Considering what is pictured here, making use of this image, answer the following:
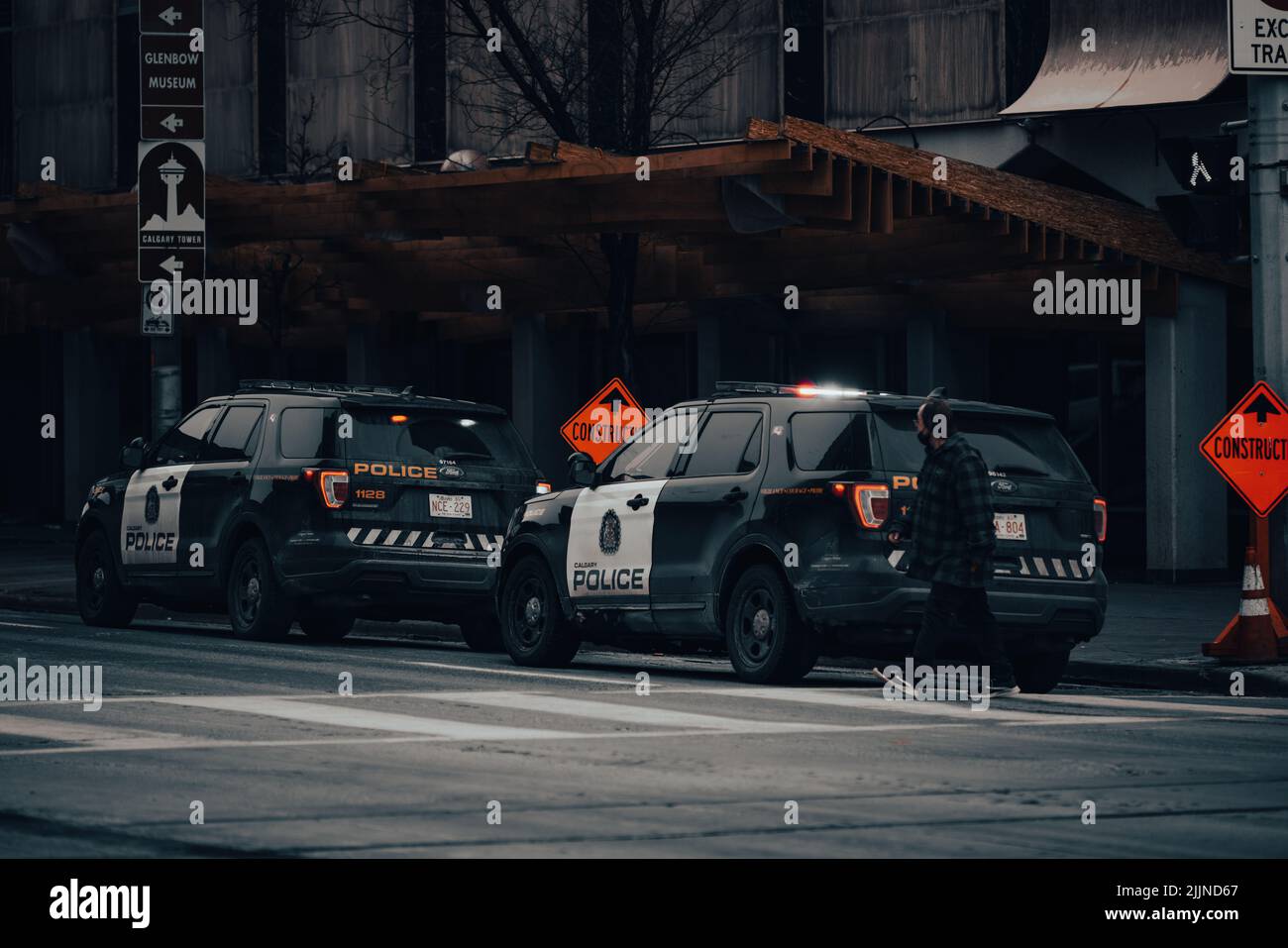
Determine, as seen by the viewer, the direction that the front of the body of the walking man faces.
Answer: to the viewer's left

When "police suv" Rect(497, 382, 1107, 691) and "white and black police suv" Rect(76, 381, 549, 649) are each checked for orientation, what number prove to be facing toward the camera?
0

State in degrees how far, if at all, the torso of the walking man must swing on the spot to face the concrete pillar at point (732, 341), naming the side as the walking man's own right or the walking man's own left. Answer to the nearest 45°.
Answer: approximately 90° to the walking man's own right

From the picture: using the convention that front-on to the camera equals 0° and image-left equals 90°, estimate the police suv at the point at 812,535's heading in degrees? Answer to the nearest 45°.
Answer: approximately 135°

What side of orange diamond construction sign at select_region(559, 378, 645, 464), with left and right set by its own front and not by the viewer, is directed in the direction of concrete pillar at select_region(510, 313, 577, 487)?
back

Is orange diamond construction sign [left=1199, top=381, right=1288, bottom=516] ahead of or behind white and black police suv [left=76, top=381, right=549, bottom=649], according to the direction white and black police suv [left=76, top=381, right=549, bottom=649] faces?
behind

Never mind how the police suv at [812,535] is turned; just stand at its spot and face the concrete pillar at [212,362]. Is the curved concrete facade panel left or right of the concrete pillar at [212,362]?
right

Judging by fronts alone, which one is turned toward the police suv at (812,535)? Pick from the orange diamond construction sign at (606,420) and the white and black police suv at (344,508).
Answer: the orange diamond construction sign

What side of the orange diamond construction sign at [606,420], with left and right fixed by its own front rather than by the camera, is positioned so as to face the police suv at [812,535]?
front

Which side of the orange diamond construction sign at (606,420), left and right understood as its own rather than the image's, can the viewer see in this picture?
front

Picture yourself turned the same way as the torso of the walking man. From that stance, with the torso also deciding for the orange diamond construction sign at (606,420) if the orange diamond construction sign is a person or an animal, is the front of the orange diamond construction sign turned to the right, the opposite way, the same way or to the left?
to the left

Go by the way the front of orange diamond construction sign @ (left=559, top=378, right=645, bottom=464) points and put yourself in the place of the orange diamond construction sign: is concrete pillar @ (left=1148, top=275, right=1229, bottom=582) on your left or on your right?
on your left

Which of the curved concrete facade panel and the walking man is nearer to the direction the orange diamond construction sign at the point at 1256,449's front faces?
the walking man

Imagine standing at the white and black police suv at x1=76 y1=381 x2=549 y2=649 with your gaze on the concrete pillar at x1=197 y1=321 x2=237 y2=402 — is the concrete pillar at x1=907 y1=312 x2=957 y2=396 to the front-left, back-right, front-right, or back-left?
front-right
